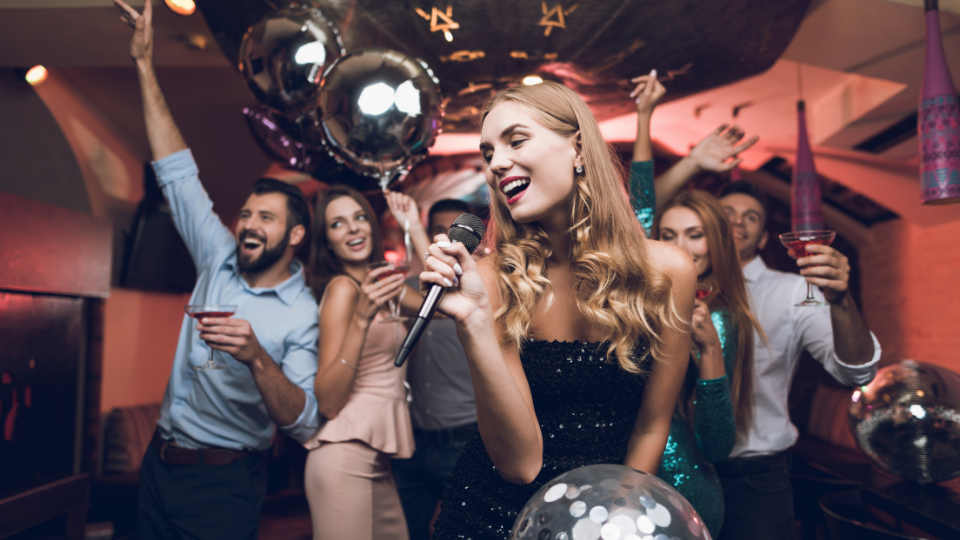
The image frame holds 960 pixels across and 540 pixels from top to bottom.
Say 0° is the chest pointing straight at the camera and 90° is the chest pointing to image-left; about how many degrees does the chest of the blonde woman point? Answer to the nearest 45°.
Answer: approximately 45°

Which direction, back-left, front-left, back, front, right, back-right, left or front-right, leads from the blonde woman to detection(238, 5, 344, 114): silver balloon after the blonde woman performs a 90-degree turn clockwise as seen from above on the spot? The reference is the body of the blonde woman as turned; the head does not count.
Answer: front

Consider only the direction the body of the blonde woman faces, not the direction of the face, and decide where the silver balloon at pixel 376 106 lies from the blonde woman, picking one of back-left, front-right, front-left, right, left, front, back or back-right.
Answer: right

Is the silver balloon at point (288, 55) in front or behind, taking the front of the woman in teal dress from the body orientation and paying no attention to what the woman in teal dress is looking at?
in front

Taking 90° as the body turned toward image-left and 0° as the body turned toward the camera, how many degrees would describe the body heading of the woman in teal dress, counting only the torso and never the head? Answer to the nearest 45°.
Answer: approximately 45°

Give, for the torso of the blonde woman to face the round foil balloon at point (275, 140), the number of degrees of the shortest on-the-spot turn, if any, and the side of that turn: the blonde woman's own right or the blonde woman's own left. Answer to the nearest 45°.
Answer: approximately 90° to the blonde woman's own right

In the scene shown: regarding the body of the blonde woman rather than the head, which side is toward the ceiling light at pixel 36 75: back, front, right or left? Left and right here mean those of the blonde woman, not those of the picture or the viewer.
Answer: right
